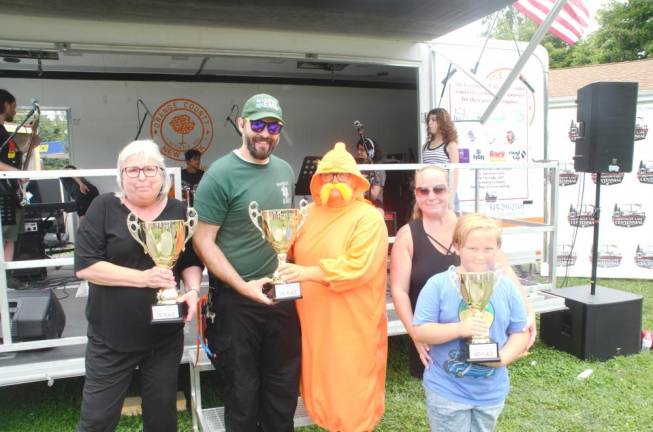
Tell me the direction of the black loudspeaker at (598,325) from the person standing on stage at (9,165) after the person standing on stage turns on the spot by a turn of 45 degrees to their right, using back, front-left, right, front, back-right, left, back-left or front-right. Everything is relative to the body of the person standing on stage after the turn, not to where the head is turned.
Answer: front

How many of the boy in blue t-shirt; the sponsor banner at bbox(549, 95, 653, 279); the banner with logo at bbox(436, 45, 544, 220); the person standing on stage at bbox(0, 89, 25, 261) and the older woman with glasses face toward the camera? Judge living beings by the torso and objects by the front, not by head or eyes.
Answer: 4

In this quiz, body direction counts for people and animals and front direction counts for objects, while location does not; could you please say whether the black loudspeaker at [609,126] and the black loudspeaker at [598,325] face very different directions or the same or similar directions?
same or similar directions

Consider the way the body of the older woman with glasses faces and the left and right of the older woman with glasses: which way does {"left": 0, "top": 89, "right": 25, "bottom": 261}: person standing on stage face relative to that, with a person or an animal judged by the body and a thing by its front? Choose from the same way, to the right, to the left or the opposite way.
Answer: to the left

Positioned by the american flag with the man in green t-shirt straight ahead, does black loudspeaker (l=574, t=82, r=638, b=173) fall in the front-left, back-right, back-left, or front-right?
front-left

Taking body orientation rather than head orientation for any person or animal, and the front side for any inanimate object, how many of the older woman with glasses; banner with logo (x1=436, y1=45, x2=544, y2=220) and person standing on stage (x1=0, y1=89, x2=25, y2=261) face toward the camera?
2

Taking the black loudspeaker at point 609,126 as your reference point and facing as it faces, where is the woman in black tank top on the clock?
The woman in black tank top is roughly at 2 o'clock from the black loudspeaker.

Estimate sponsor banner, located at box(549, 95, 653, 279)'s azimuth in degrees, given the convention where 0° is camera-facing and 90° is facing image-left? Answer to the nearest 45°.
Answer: approximately 0°

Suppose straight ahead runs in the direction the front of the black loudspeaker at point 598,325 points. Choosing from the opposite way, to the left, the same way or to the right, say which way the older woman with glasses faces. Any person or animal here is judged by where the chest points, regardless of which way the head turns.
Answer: the same way

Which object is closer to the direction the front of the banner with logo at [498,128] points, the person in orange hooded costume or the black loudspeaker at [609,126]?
the person in orange hooded costume

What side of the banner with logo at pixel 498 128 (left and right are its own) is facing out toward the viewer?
front

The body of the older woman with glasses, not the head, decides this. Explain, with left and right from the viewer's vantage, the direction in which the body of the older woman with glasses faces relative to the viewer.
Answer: facing the viewer

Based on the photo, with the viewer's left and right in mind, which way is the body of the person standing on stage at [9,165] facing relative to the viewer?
facing to the right of the viewer

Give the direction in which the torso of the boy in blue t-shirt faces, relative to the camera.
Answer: toward the camera

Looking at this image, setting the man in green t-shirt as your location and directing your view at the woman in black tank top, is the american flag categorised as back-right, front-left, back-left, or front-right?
front-left

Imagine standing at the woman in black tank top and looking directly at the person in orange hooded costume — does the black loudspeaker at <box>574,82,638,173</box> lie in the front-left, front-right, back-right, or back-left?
back-right

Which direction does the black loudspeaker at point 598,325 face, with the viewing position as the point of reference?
facing the viewer and to the right of the viewer

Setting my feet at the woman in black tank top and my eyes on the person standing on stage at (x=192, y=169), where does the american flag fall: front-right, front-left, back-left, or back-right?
front-right

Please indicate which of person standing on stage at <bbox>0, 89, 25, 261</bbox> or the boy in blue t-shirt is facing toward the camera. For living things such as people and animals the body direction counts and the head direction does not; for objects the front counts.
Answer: the boy in blue t-shirt
